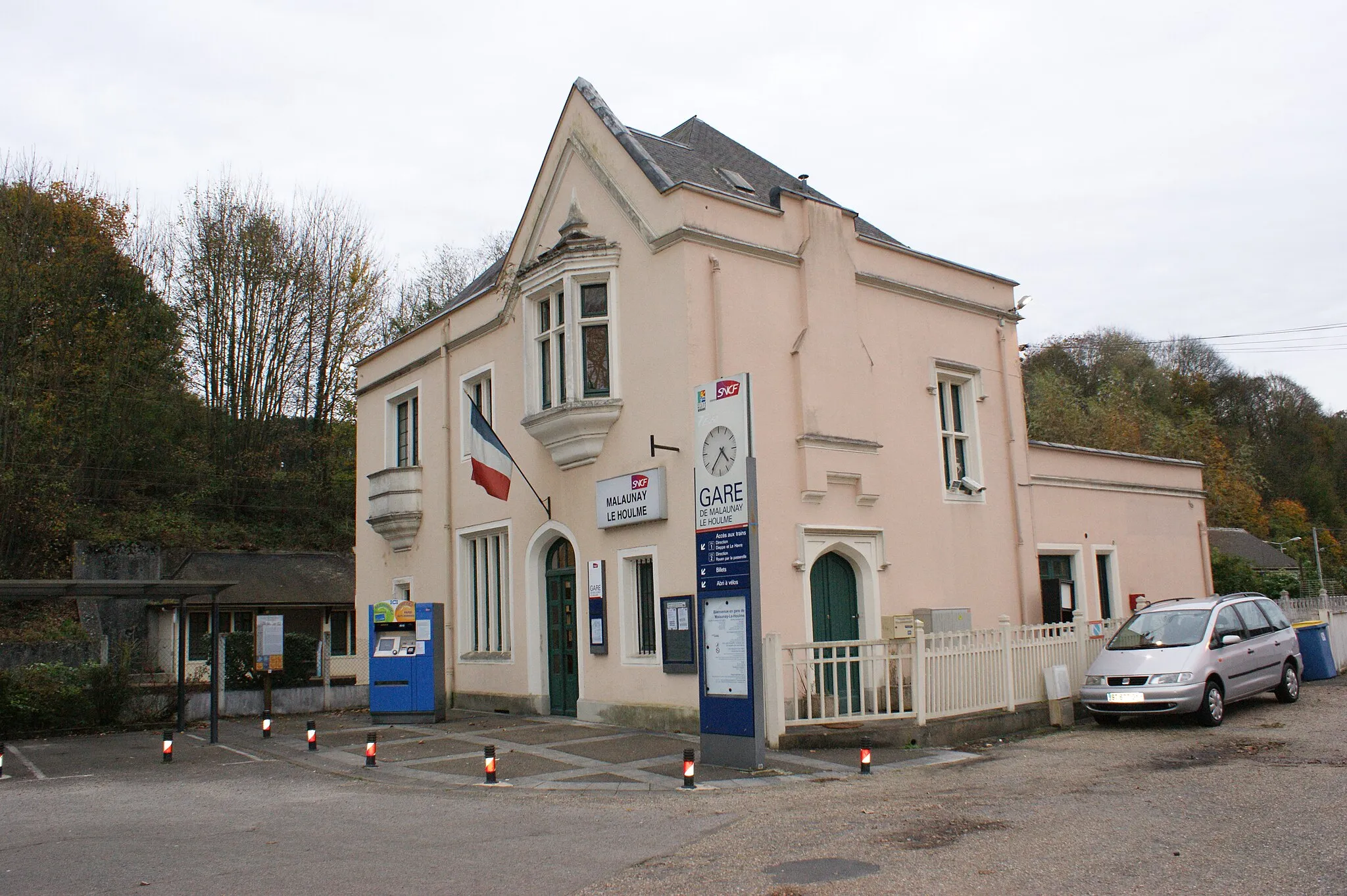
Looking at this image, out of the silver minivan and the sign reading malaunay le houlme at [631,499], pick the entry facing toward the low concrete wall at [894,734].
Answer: the silver minivan

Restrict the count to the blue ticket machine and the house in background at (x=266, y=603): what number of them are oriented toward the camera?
2

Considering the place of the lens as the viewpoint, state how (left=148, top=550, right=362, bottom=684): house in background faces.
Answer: facing the viewer

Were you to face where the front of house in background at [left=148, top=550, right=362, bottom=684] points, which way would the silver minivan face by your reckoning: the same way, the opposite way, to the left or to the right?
to the right

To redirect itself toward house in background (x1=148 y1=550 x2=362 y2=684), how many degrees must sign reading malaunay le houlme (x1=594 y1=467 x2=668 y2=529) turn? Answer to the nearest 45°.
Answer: approximately 90° to its right

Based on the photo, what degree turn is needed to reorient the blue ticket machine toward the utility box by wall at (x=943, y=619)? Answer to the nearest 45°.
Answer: approximately 45° to its left

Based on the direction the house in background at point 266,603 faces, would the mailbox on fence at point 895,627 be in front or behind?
in front

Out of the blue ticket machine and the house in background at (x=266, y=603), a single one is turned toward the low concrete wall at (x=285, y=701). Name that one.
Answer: the house in background

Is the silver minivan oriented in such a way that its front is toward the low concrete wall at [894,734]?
yes

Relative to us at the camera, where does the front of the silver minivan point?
facing the viewer and to the left of the viewer

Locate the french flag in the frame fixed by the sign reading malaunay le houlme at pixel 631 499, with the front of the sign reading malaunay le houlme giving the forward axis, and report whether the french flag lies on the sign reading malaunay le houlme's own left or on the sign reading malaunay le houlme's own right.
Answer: on the sign reading malaunay le houlme's own right

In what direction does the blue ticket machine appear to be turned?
toward the camera

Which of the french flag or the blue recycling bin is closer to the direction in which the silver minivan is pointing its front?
the french flag

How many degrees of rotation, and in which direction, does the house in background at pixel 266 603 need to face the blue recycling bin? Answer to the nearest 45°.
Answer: approximately 45° to its left
